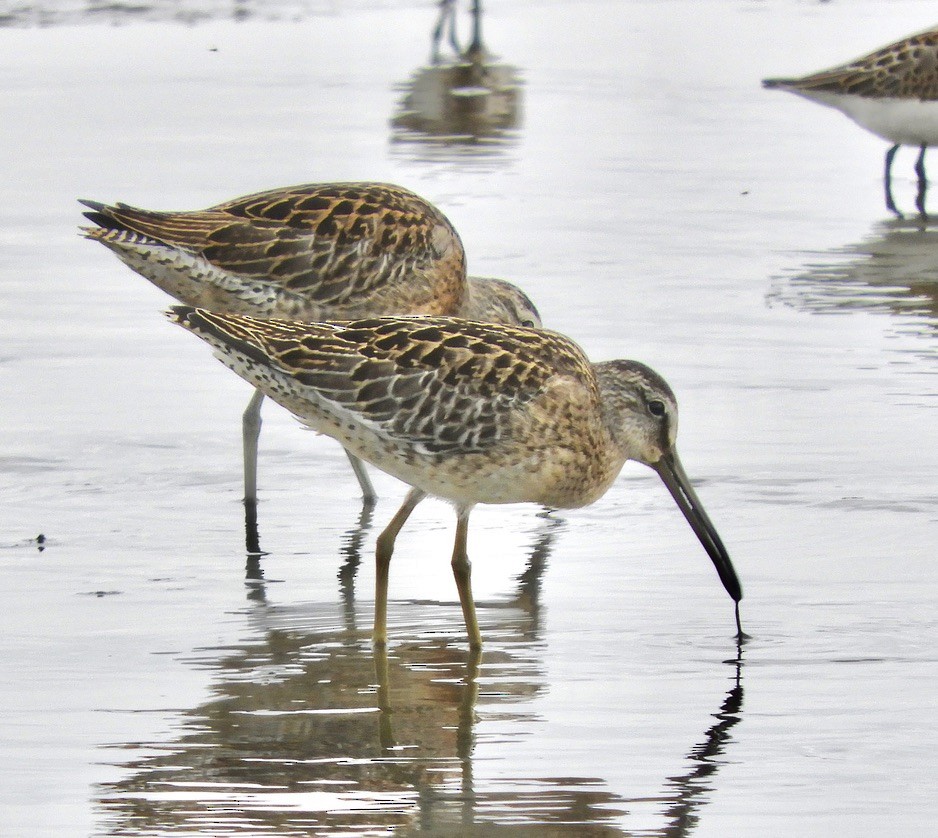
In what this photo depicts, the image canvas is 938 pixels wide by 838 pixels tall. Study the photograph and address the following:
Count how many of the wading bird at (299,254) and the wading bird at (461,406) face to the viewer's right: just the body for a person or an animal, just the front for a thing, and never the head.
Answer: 2

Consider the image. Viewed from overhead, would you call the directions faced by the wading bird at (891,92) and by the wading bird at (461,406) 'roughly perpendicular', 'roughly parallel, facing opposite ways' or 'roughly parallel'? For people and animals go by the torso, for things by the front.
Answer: roughly parallel

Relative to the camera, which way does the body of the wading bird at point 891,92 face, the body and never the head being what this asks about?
to the viewer's right

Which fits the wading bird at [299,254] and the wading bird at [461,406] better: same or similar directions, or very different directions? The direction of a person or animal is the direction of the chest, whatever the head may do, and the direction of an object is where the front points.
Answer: same or similar directions

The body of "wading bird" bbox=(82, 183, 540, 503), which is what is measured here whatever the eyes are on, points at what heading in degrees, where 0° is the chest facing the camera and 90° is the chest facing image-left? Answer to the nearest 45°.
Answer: approximately 270°

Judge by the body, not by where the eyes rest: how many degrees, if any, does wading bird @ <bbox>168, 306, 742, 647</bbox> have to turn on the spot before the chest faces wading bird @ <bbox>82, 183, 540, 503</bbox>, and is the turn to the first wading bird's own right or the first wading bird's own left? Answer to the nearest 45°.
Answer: approximately 90° to the first wading bird's own left

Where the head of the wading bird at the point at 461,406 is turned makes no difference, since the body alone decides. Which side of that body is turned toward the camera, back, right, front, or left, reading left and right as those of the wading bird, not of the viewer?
right

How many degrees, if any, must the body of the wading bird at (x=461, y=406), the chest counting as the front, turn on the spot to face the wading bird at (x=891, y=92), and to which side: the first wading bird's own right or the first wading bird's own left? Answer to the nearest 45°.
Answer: approximately 90° to the first wading bird's own left

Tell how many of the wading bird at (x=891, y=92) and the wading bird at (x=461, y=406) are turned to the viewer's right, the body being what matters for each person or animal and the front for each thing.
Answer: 2

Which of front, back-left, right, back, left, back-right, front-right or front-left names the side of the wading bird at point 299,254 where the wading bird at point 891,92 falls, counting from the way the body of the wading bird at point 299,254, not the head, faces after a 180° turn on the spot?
back-right

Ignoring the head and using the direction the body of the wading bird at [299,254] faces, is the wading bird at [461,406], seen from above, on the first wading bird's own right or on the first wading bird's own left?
on the first wading bird's own right
